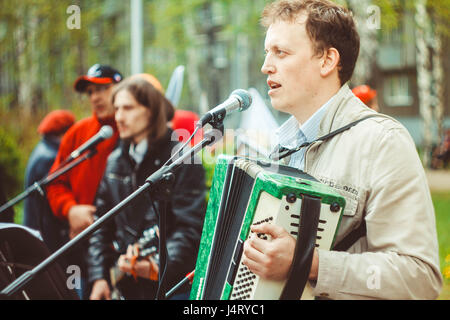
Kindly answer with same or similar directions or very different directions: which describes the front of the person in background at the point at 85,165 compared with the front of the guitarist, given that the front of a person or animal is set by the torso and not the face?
same or similar directions

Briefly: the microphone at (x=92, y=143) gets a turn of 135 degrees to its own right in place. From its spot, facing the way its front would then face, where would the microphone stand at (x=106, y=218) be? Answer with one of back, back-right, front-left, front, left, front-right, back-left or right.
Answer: front-left

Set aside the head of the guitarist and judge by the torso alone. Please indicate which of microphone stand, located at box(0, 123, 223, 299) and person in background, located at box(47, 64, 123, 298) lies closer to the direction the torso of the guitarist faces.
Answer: the microphone stand

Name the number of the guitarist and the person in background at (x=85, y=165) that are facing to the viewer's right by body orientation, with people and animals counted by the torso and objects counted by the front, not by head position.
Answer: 0

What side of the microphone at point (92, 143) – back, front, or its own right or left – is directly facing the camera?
right

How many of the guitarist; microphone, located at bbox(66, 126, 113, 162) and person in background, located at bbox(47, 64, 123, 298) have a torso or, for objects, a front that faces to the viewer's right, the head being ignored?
1

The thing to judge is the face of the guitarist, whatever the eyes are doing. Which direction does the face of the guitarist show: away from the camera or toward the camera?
toward the camera

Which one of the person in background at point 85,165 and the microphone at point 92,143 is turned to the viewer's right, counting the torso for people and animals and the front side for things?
the microphone

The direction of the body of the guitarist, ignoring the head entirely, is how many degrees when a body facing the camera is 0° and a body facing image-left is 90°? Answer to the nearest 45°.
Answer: approximately 45°

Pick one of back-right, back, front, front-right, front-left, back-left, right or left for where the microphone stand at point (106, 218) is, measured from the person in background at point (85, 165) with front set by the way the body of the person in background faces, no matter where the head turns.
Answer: front-left

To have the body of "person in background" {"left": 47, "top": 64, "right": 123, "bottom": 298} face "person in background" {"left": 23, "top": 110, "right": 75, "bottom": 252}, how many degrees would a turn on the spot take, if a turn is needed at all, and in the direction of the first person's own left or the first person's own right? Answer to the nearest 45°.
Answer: approximately 135° to the first person's own right

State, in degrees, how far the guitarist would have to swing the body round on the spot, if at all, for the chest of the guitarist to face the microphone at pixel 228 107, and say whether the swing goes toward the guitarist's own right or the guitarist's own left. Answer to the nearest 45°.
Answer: approximately 45° to the guitarist's own left

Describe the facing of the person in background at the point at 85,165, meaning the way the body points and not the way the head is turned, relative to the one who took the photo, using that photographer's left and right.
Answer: facing the viewer and to the left of the viewer
